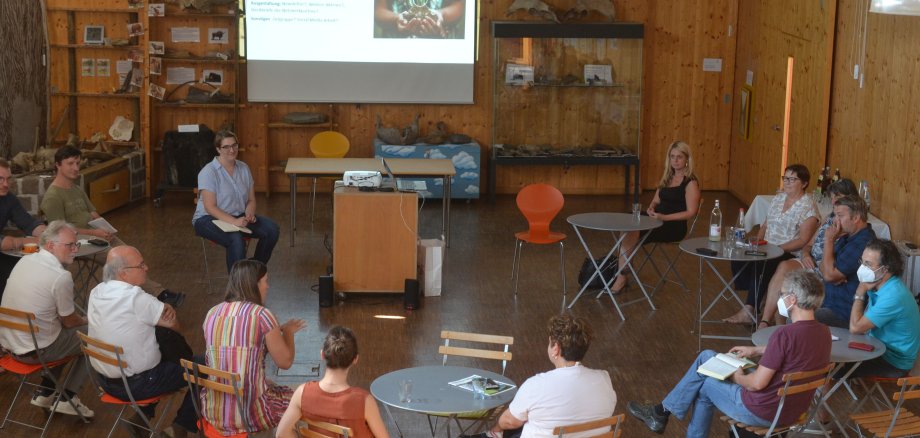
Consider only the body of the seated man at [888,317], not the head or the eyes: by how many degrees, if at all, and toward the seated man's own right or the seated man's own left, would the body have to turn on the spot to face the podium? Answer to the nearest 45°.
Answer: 0° — they already face it

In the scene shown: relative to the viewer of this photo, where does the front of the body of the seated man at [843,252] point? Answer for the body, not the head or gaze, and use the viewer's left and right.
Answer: facing to the left of the viewer

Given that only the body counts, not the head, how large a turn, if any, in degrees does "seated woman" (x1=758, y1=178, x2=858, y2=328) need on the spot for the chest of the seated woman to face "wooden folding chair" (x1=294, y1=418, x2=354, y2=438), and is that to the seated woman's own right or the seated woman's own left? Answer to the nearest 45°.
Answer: approximately 45° to the seated woman's own left

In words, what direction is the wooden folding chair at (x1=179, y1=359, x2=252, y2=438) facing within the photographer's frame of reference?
facing away from the viewer and to the right of the viewer

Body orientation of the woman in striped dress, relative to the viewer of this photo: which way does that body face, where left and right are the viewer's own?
facing away from the viewer and to the right of the viewer

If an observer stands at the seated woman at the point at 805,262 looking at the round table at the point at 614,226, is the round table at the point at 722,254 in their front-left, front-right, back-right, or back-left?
front-left

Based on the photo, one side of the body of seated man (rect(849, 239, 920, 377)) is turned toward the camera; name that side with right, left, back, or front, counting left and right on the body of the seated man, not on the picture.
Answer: left

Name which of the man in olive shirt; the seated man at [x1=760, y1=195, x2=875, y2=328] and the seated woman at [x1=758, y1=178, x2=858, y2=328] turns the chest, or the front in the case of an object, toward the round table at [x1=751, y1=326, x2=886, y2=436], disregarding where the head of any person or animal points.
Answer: the man in olive shirt

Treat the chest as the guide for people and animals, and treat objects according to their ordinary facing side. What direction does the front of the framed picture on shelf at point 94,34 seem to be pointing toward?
toward the camera

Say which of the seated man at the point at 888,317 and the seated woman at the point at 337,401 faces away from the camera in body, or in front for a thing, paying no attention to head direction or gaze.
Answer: the seated woman

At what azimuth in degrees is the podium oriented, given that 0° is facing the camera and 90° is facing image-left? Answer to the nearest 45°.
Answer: approximately 0°

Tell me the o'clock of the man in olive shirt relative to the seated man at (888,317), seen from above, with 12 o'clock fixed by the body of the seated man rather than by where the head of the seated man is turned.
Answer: The man in olive shirt is roughly at 12 o'clock from the seated man.

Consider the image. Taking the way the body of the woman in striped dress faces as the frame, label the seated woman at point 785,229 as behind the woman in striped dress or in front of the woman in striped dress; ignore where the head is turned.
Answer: in front

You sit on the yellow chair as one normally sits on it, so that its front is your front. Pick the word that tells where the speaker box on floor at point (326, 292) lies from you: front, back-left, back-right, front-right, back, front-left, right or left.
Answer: front

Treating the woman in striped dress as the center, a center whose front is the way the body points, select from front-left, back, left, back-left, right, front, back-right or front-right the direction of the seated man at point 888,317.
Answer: front-right

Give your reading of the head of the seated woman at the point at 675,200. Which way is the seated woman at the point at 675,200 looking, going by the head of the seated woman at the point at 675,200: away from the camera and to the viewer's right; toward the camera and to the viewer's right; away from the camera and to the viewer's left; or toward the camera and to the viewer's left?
toward the camera and to the viewer's left

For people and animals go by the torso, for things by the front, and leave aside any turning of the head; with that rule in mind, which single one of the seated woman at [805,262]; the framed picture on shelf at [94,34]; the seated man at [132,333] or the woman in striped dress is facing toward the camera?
the framed picture on shelf

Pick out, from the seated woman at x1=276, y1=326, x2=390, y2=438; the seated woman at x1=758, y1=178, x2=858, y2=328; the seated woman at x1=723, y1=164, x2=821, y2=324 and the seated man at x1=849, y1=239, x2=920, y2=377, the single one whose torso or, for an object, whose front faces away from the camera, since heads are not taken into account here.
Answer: the seated woman at x1=276, y1=326, x2=390, y2=438

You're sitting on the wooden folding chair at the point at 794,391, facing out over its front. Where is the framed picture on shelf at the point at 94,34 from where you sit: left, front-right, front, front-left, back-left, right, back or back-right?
front

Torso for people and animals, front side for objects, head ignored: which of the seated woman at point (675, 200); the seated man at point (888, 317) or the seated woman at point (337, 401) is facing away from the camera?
the seated woman at point (337, 401)

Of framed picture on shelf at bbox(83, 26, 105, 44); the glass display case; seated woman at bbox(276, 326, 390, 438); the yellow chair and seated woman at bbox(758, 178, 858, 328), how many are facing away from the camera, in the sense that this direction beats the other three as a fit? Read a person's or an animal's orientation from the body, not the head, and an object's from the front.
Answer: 1

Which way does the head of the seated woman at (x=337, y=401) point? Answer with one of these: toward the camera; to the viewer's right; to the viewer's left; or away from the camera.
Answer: away from the camera

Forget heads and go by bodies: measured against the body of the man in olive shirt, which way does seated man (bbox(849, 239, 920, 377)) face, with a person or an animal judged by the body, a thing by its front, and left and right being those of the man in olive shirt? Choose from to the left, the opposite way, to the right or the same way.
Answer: the opposite way

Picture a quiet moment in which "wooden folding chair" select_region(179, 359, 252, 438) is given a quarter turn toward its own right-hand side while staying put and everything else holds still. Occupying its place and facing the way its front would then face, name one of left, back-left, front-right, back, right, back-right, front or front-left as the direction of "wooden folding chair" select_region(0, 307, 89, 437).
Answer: back
